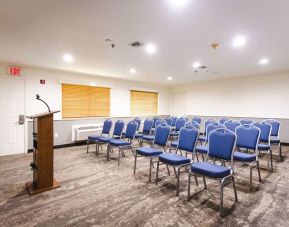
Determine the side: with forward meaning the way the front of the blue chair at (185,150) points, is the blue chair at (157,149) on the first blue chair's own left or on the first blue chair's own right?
on the first blue chair's own right

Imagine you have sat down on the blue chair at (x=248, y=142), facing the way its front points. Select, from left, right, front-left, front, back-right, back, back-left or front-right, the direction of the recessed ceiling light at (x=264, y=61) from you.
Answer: back-right

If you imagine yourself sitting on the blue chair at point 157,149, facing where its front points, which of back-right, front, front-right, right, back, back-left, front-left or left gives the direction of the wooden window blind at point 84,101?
right

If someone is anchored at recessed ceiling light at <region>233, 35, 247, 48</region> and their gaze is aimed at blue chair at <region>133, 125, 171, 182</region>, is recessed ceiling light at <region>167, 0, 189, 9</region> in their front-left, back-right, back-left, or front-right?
front-left

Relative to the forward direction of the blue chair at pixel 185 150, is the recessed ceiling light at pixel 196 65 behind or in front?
behind

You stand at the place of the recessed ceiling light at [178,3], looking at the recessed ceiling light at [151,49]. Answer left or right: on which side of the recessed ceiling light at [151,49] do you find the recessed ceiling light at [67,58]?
left

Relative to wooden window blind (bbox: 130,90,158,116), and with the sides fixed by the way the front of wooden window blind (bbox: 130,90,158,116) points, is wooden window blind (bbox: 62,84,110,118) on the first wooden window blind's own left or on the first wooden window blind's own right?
on the first wooden window blind's own right

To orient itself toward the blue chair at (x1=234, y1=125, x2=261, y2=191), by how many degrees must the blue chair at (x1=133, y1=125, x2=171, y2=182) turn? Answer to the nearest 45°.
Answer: approximately 135° to its left

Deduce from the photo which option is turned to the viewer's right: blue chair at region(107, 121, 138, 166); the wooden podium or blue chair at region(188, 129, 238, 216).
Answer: the wooden podium

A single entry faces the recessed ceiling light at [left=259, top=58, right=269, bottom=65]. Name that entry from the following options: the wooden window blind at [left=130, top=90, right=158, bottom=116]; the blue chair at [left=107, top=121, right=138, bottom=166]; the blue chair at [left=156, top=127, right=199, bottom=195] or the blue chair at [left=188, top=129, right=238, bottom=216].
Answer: the wooden window blind
